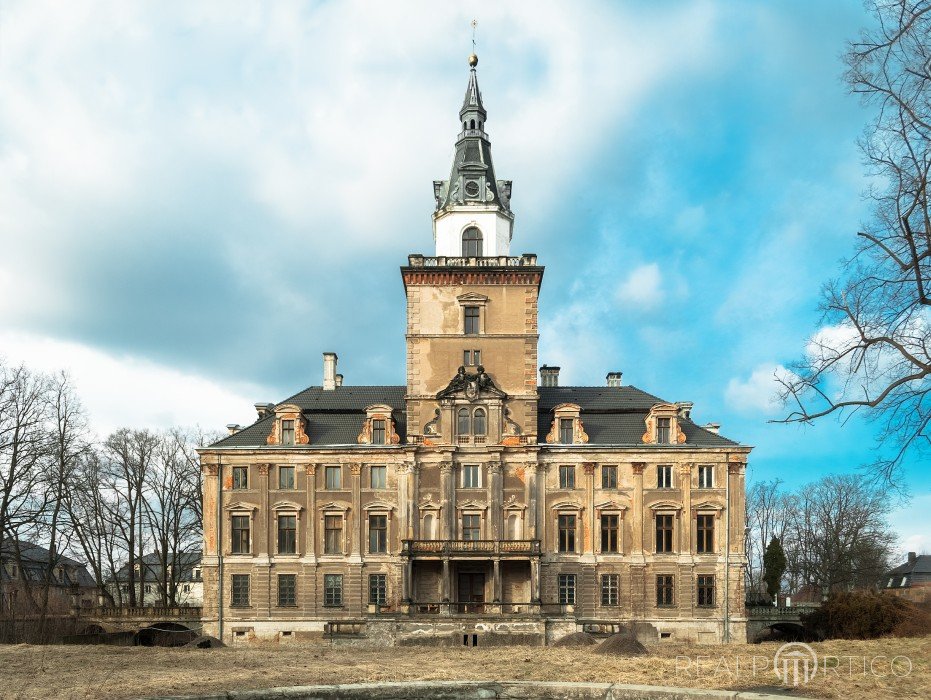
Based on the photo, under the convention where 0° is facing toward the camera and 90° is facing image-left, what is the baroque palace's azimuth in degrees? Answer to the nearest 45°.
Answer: approximately 0°
